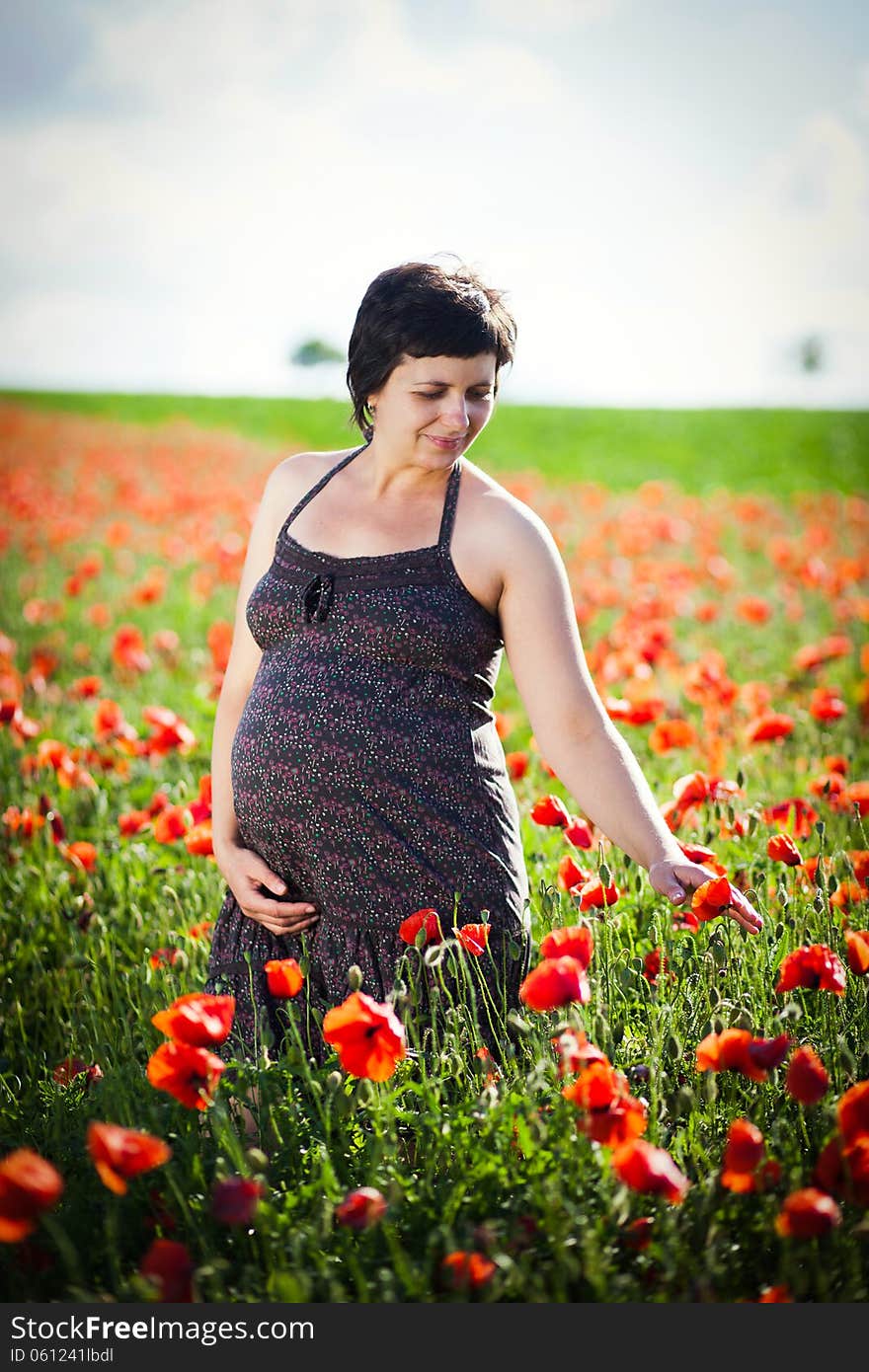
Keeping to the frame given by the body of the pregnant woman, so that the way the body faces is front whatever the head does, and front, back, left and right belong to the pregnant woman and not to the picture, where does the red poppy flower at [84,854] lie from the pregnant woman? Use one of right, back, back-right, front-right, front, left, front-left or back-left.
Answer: right

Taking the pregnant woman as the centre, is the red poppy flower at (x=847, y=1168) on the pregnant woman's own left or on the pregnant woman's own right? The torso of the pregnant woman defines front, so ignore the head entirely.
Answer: on the pregnant woman's own left

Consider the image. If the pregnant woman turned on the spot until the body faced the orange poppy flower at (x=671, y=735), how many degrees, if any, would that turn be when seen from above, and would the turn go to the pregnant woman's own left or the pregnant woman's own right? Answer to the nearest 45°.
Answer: approximately 180°

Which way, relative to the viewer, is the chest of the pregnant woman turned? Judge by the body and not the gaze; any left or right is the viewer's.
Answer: facing the viewer and to the left of the viewer

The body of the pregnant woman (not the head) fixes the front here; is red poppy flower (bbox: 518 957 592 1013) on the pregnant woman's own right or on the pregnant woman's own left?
on the pregnant woman's own left

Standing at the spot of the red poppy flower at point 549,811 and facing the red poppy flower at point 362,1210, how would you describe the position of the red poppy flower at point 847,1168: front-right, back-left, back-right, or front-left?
front-left

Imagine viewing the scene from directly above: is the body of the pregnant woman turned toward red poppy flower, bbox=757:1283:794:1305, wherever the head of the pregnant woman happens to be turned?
no

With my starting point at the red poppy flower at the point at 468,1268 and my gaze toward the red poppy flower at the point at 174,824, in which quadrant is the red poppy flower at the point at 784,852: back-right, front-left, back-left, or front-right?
front-right

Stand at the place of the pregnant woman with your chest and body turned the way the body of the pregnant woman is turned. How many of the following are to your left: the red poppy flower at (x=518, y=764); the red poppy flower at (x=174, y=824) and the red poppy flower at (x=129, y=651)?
0

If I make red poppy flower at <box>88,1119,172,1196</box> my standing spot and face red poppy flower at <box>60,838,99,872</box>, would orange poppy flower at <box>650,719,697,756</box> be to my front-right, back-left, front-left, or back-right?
front-right

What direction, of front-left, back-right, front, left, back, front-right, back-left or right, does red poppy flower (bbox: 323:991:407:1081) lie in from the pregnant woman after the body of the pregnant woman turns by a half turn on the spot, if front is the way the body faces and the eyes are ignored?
back-right

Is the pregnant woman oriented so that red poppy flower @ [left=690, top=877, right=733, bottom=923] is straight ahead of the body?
no
